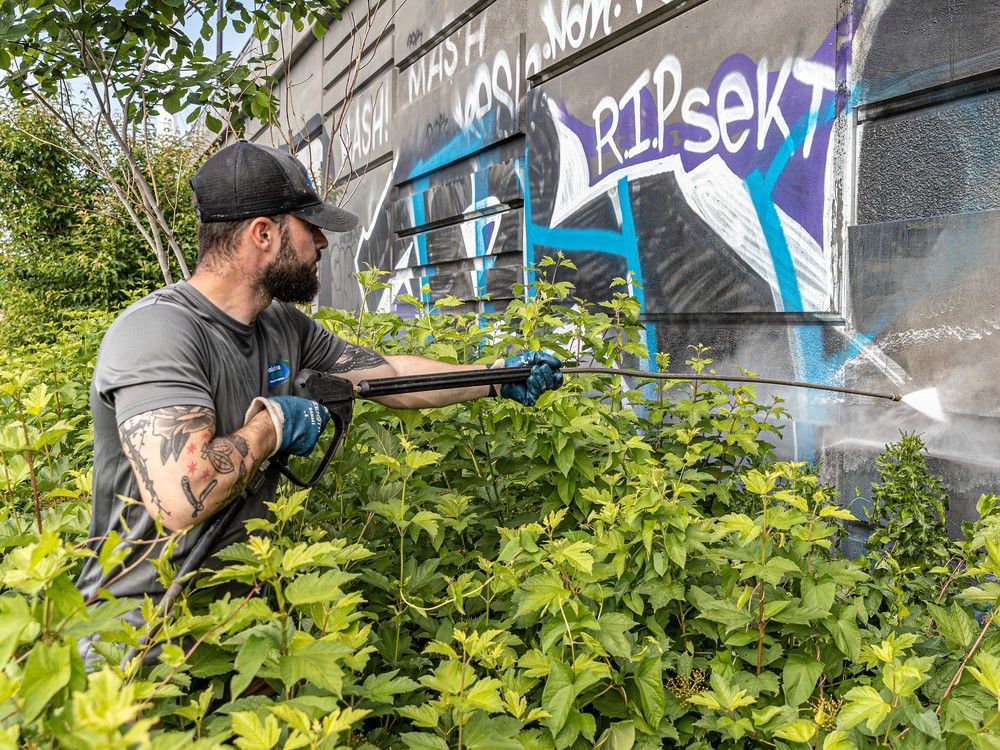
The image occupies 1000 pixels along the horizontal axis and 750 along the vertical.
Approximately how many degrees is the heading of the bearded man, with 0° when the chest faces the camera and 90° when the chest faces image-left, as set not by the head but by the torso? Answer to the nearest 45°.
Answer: approximately 270°

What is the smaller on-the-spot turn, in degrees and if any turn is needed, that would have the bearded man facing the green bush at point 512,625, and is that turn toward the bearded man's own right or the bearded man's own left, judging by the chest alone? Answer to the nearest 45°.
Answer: approximately 45° to the bearded man's own right
